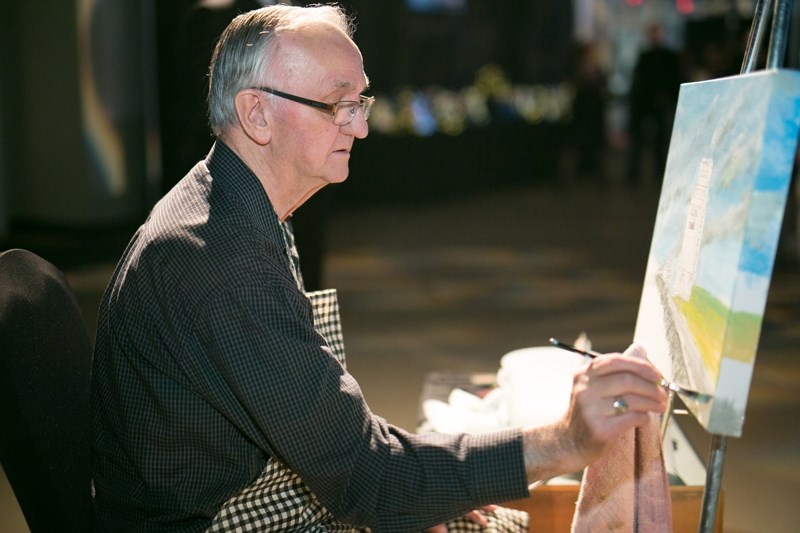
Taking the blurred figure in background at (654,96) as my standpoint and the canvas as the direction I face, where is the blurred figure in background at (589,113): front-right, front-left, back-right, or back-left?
back-right

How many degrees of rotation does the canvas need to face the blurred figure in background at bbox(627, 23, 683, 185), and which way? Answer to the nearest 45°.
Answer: approximately 135° to its right

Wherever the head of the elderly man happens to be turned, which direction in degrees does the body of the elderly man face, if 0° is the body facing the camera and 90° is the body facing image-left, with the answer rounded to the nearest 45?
approximately 270°

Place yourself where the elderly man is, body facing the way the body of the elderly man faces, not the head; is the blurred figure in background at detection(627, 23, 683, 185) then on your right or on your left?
on your left

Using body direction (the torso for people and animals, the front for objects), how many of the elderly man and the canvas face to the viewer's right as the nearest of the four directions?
1

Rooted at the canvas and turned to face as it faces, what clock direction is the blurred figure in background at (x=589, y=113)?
The blurred figure in background is roughly at 4 o'clock from the canvas.

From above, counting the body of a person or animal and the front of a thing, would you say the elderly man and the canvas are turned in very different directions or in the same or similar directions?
very different directions

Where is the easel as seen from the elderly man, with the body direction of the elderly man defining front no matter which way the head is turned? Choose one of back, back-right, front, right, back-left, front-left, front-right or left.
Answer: front

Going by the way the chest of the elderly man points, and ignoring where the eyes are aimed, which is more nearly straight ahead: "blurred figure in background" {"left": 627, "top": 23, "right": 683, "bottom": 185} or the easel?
the easel

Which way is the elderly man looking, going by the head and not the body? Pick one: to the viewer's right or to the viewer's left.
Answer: to the viewer's right

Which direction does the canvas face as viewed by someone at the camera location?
facing the viewer and to the left of the viewer

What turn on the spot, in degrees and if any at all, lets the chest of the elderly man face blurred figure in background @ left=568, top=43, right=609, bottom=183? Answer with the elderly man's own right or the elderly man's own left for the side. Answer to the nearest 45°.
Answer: approximately 90° to the elderly man's own left
